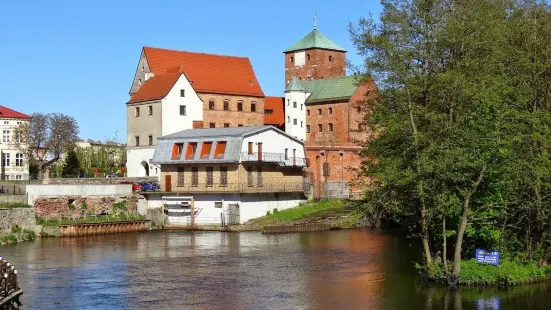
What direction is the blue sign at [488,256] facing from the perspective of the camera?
toward the camera
